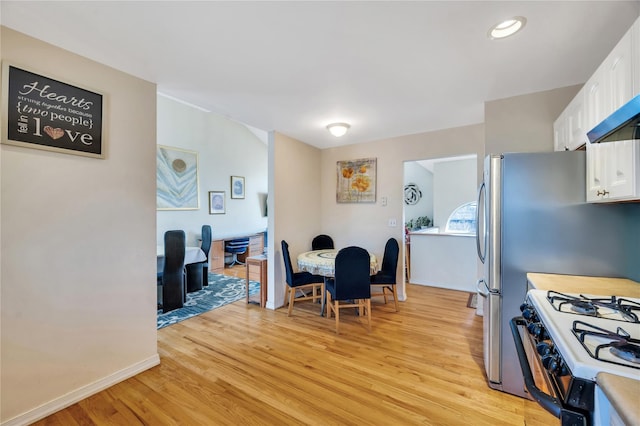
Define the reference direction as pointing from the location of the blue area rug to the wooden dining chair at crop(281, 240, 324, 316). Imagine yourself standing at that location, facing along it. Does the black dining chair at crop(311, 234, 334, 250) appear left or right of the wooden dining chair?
left

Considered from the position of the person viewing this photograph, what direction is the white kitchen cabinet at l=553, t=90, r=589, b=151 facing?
facing to the left of the viewer

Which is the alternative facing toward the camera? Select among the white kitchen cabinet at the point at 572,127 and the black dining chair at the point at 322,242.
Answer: the black dining chair

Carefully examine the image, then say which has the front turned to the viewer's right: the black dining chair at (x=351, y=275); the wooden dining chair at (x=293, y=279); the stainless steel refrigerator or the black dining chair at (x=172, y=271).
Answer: the wooden dining chair

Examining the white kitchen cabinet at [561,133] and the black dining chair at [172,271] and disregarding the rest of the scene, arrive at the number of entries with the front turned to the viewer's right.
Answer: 0

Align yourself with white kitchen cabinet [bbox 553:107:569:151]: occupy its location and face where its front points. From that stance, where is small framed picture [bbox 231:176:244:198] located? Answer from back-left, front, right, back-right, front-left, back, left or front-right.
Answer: front

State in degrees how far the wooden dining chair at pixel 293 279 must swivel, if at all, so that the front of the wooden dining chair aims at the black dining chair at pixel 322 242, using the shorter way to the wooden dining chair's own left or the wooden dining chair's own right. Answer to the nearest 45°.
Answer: approximately 45° to the wooden dining chair's own left

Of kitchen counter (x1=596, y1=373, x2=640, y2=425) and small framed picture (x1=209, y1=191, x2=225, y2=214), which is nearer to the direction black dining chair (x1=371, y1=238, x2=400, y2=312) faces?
the small framed picture

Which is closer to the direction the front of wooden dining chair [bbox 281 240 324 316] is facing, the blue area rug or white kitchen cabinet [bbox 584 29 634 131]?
the white kitchen cabinet

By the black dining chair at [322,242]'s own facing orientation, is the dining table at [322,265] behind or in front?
in front

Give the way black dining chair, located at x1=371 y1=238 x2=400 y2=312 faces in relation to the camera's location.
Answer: facing to the left of the viewer

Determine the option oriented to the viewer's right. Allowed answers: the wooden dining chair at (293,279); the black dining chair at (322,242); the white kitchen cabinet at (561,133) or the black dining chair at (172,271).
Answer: the wooden dining chair

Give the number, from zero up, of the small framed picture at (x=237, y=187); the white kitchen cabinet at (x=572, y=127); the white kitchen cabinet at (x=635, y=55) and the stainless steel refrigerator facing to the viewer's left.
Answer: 3

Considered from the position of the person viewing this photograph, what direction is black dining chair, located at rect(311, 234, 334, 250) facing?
facing the viewer

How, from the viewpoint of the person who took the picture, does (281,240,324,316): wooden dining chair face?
facing to the right of the viewer

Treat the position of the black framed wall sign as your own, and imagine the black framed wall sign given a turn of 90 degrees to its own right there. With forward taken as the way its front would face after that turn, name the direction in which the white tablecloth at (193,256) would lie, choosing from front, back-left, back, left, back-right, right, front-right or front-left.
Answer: back

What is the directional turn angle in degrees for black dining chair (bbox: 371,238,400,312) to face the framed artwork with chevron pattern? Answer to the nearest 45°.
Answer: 0° — it already faces it
